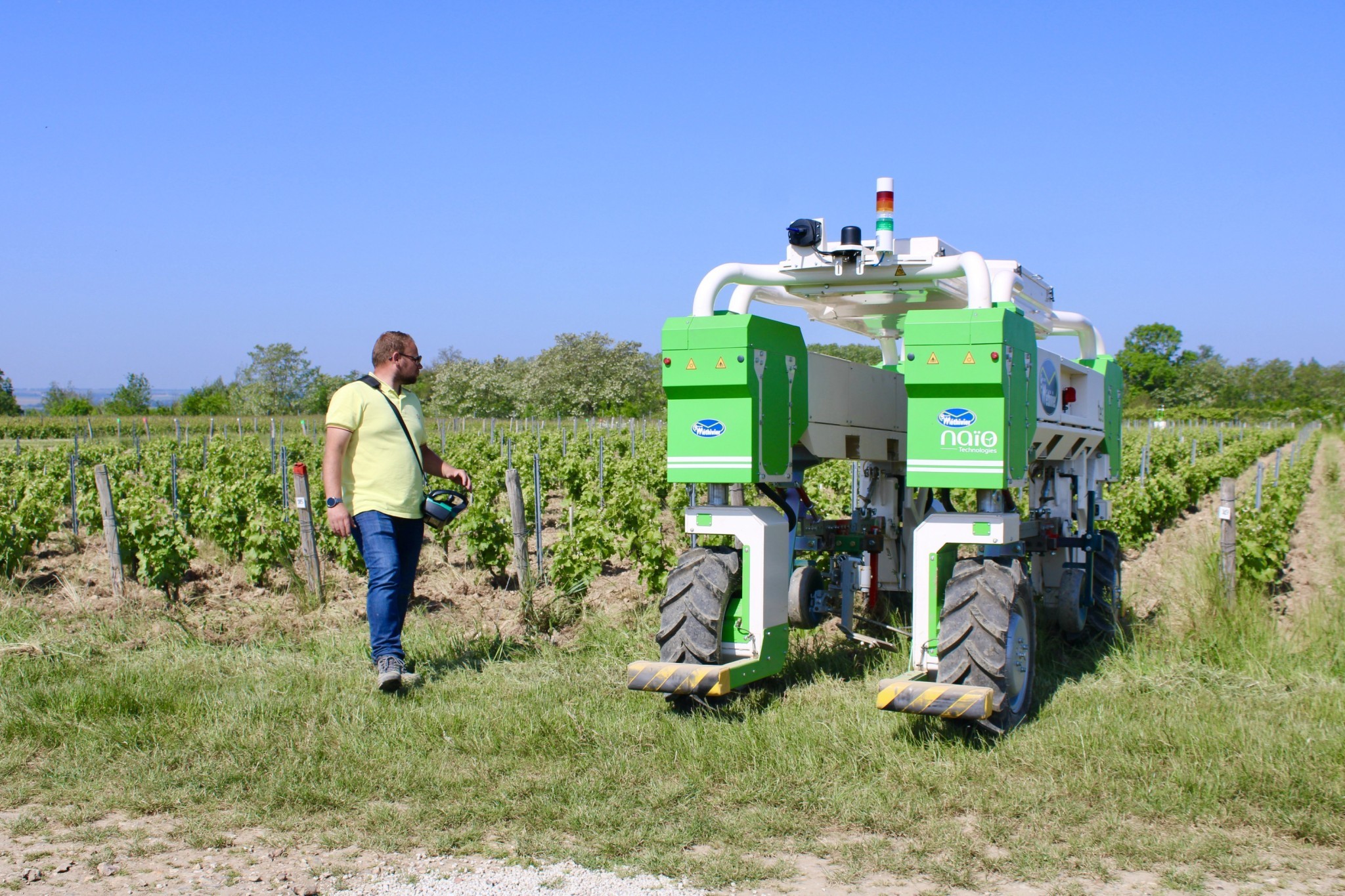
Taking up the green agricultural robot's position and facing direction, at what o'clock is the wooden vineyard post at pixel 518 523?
The wooden vineyard post is roughly at 3 o'clock from the green agricultural robot.

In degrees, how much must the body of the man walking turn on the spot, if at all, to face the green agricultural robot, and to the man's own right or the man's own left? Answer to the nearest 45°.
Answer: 0° — they already face it

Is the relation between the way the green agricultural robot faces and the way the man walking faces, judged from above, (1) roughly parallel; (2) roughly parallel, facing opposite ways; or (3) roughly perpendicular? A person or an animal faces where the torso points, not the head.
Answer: roughly perpendicular

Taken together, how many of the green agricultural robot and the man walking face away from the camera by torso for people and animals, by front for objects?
0

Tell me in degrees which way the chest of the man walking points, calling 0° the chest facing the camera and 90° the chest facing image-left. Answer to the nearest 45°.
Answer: approximately 315°

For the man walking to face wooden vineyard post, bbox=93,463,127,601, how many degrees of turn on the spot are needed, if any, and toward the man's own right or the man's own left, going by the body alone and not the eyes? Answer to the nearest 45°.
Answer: approximately 180°

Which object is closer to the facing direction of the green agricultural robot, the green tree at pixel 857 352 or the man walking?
the man walking

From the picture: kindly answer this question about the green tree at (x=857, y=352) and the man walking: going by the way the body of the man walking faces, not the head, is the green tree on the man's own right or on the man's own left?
on the man's own left

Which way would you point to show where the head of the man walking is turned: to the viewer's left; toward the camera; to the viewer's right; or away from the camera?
to the viewer's right

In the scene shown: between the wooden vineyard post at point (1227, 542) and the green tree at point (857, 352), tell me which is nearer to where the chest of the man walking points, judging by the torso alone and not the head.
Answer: the wooden vineyard post

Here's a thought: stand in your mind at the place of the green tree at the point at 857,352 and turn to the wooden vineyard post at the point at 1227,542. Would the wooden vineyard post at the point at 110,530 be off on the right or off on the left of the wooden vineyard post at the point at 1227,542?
right
